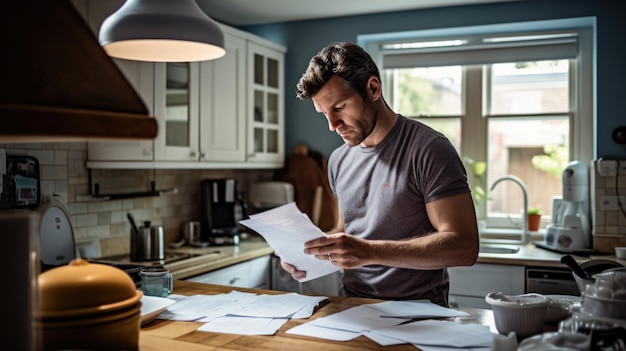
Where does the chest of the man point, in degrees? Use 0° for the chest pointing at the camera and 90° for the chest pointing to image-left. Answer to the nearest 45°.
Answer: approximately 45°

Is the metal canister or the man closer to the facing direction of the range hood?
the man

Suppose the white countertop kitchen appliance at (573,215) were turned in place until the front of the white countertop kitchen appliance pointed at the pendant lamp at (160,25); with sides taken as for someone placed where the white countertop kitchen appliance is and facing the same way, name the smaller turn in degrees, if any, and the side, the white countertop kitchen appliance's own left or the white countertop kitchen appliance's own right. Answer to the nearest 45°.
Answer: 0° — it already faces it

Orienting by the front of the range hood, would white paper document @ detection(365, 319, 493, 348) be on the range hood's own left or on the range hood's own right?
on the range hood's own left

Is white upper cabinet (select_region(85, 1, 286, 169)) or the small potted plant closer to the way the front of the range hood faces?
the small potted plant

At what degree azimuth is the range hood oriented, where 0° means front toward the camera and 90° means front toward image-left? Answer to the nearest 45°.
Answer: approximately 315°

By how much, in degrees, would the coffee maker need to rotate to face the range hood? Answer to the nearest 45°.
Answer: approximately 45° to its right
